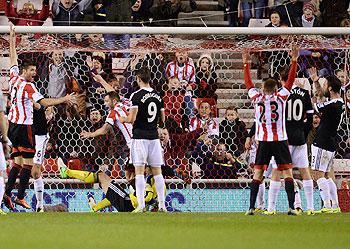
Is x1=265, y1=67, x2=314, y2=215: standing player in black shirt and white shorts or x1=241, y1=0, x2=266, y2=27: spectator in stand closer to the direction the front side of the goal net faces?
the standing player in black shirt and white shorts

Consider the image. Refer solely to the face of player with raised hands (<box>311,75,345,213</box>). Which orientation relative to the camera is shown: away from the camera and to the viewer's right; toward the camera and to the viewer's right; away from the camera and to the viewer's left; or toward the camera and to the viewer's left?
away from the camera and to the viewer's left

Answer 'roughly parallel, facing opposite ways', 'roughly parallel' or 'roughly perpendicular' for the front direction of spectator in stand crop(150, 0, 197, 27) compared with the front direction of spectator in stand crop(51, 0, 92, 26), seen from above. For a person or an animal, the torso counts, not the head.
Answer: roughly parallel

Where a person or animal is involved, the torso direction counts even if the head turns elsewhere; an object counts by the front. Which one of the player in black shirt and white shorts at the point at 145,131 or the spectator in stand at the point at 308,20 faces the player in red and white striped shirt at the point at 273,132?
the spectator in stand

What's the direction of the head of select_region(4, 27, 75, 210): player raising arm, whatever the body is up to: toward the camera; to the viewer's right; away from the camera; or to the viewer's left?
to the viewer's right

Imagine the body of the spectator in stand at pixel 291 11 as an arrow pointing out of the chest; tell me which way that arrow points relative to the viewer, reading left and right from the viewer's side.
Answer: facing the viewer and to the left of the viewer

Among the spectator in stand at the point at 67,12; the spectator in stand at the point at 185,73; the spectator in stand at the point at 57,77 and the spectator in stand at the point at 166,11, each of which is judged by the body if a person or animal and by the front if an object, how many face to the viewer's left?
0

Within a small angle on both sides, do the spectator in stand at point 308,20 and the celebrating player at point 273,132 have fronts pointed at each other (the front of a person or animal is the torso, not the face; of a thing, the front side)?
yes

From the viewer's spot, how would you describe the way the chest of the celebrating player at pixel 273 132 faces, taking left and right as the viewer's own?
facing away from the viewer

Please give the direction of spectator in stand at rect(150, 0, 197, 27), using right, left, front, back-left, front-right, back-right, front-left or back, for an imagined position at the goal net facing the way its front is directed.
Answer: back

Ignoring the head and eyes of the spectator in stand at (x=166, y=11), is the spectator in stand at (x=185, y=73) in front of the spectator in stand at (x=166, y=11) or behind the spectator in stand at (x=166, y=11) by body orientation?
in front

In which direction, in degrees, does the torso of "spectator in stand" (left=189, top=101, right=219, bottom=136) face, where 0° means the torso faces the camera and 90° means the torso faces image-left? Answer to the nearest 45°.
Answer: approximately 0°

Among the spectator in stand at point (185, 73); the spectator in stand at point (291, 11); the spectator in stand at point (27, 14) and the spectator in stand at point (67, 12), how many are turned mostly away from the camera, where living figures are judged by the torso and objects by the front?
0

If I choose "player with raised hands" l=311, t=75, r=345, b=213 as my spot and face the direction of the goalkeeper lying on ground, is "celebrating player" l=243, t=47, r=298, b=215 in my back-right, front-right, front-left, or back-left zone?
front-left

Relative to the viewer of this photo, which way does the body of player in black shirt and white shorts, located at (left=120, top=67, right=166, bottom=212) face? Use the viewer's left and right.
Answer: facing away from the viewer and to the left of the viewer

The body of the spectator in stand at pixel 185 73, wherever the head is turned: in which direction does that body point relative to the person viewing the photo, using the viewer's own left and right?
facing the viewer
